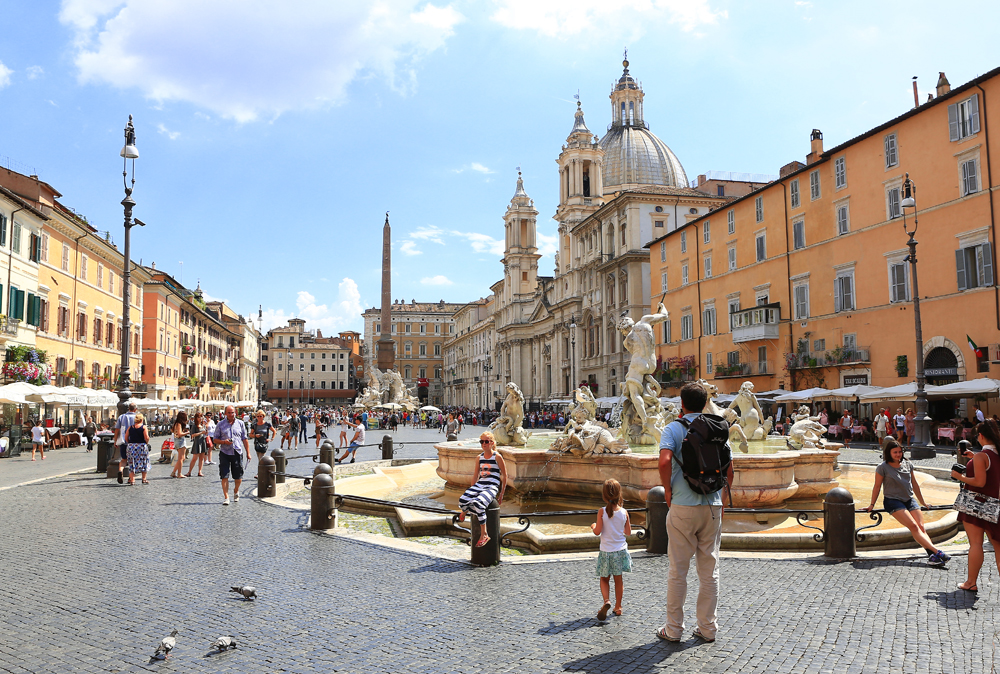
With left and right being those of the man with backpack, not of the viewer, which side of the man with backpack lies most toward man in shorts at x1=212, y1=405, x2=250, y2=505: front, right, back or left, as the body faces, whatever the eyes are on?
front

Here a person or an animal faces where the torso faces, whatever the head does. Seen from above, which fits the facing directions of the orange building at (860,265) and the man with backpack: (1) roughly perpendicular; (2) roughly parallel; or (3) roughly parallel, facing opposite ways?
roughly perpendicular

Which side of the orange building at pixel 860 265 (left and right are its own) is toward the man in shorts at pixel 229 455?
front

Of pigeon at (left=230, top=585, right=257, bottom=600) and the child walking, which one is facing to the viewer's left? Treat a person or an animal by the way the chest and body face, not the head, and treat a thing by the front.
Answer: the pigeon

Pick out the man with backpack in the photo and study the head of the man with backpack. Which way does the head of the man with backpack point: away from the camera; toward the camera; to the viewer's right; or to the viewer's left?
away from the camera

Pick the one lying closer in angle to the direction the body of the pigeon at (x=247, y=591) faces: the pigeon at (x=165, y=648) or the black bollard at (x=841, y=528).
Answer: the pigeon

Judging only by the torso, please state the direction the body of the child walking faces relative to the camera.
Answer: away from the camera

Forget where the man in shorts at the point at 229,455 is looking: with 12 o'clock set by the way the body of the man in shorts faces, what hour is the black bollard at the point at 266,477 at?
The black bollard is roughly at 8 o'clock from the man in shorts.

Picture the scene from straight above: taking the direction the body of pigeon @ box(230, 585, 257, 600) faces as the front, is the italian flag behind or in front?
behind

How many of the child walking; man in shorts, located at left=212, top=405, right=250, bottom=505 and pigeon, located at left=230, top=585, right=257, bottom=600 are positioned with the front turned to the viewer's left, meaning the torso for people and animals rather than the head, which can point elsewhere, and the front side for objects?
1

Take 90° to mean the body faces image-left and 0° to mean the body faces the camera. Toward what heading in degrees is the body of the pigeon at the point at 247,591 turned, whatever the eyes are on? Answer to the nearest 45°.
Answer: approximately 90°

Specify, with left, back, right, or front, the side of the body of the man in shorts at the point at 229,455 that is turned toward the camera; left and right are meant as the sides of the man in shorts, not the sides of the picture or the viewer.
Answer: front

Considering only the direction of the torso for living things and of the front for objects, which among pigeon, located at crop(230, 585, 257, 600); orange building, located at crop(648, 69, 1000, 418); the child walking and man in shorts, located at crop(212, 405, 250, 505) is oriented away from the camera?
the child walking
